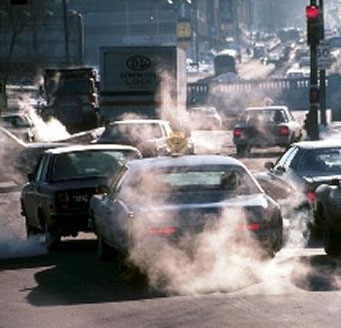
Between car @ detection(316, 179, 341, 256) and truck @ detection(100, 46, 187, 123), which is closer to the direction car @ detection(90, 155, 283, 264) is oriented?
the truck

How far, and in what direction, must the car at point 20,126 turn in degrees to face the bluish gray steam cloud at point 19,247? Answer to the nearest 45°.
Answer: approximately 135° to its left

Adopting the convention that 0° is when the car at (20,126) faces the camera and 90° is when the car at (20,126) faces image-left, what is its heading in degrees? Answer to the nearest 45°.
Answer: approximately 135°

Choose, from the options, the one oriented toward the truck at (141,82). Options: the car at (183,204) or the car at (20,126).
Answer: the car at (183,204)

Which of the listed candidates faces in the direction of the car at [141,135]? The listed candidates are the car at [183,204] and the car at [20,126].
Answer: the car at [183,204]

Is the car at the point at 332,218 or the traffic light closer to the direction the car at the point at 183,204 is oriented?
the traffic light

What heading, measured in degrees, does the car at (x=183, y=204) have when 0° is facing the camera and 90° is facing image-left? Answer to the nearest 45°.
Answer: approximately 180°

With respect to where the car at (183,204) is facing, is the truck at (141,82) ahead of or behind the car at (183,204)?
ahead

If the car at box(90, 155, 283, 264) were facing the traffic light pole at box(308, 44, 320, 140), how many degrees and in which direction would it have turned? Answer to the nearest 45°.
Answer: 0° — it already faces it

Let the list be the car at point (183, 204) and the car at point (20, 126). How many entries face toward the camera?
0
